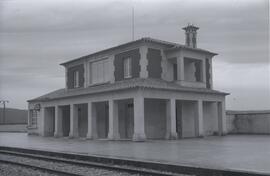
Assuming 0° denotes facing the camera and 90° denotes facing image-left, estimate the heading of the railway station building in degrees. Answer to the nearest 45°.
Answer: approximately 45°
